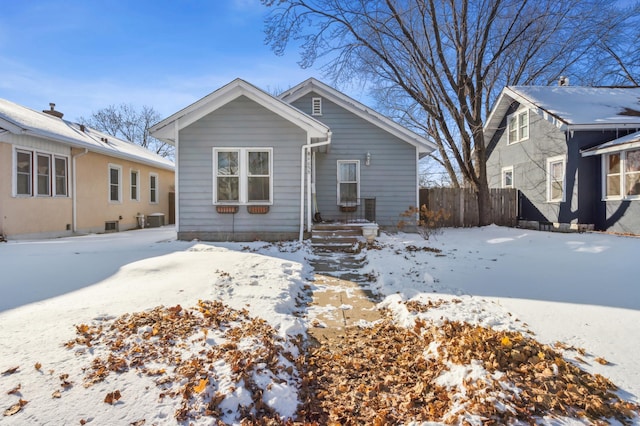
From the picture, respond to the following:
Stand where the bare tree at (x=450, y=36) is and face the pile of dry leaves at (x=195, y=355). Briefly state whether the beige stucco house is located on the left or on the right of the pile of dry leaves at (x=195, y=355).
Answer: right

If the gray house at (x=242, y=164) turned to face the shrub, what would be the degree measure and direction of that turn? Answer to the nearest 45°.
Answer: approximately 90° to its left

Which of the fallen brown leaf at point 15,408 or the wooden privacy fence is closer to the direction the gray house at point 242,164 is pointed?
the fallen brown leaf

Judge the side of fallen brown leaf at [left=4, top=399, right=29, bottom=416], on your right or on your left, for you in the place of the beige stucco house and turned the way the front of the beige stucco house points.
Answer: on your left

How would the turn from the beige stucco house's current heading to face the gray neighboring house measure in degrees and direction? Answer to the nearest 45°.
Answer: approximately 90° to its left

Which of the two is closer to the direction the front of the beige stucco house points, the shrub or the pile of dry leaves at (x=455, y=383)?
the pile of dry leaves

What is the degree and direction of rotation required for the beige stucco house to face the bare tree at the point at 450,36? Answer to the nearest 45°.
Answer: approximately 90° to its left

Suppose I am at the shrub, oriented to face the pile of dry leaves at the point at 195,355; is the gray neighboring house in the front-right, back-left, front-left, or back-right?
back-left

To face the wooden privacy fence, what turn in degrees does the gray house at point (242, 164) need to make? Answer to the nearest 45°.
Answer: approximately 135° to its left
